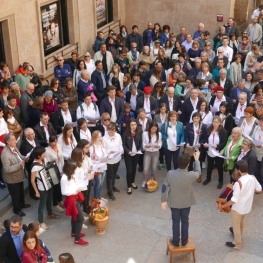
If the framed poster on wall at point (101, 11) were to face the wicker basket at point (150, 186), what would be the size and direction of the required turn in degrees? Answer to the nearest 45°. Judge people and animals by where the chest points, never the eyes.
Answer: approximately 45° to its right

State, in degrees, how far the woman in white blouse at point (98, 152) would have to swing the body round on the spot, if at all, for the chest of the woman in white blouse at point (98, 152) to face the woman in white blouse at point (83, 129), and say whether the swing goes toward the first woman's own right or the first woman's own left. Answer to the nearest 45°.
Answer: approximately 135° to the first woman's own left

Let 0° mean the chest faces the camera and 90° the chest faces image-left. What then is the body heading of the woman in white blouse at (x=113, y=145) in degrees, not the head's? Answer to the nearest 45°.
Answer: approximately 315°

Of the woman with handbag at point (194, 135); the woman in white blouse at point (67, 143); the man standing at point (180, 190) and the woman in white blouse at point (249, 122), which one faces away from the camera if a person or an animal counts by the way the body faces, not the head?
the man standing

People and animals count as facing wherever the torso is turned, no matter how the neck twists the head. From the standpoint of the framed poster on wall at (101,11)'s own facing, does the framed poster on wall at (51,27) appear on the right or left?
on its right

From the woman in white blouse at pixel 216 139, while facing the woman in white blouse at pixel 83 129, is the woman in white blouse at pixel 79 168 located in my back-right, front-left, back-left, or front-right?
front-left

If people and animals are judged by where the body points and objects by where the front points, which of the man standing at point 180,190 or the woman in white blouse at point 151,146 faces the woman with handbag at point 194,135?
the man standing

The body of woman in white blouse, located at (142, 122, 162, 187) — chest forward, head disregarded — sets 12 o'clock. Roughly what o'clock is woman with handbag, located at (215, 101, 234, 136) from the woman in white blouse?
The woman with handbag is roughly at 8 o'clock from the woman in white blouse.

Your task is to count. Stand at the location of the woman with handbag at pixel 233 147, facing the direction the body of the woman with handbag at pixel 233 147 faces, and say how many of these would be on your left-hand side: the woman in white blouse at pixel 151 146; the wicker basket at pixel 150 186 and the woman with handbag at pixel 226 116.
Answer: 0

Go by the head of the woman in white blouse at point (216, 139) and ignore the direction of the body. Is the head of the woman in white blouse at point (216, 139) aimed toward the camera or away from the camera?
toward the camera

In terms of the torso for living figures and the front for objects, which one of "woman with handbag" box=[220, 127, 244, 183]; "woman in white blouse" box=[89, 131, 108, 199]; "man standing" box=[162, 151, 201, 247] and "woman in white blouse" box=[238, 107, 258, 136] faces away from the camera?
the man standing

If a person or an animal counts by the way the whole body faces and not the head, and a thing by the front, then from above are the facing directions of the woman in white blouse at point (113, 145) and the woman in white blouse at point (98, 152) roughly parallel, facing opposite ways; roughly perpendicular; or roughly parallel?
roughly parallel

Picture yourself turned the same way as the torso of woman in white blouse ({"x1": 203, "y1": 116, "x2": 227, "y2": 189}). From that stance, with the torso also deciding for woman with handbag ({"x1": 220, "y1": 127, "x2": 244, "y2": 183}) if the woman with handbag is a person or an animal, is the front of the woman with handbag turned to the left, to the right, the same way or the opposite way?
the same way

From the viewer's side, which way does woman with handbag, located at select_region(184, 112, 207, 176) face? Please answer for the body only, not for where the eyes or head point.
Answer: toward the camera

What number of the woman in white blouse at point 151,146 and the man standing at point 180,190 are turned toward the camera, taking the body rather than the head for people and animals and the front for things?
1
